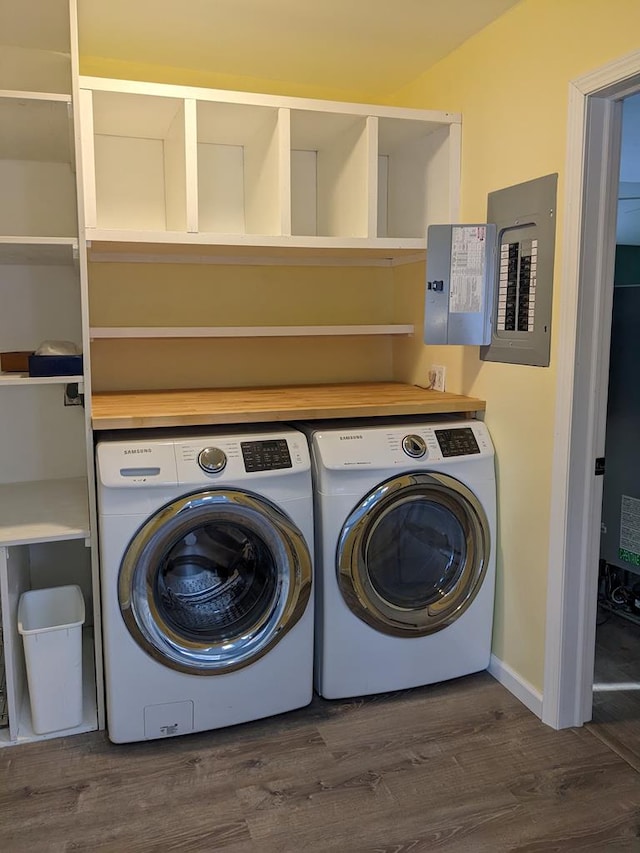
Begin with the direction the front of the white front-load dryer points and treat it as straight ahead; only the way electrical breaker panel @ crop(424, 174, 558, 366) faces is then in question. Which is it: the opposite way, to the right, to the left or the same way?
to the right

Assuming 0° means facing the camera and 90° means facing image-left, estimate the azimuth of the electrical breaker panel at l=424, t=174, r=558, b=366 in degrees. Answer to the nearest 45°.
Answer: approximately 45°

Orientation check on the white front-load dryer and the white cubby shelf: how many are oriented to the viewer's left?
0

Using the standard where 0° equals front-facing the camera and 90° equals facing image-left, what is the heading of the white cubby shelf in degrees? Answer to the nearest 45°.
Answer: approximately 315°

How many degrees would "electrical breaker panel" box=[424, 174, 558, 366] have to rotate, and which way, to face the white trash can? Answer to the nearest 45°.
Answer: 0° — it already faces it

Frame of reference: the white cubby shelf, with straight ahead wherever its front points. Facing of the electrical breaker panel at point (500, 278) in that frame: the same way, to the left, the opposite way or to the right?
to the right

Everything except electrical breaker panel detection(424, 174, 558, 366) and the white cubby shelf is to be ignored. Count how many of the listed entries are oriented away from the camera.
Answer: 0

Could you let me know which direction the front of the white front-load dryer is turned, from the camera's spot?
facing the viewer and to the right of the viewer

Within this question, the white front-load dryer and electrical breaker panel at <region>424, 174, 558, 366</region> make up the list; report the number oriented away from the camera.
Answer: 0

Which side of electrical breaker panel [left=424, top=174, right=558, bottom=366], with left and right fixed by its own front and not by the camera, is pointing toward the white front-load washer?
front
